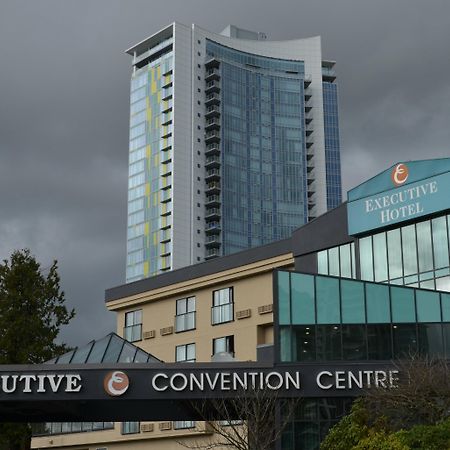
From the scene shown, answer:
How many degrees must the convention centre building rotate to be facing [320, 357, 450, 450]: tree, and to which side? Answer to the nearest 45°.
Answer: approximately 45° to its left

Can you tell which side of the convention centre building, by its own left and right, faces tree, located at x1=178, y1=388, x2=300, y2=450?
front

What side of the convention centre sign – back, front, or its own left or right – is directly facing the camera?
front

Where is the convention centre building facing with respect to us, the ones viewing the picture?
facing the viewer and to the left of the viewer
